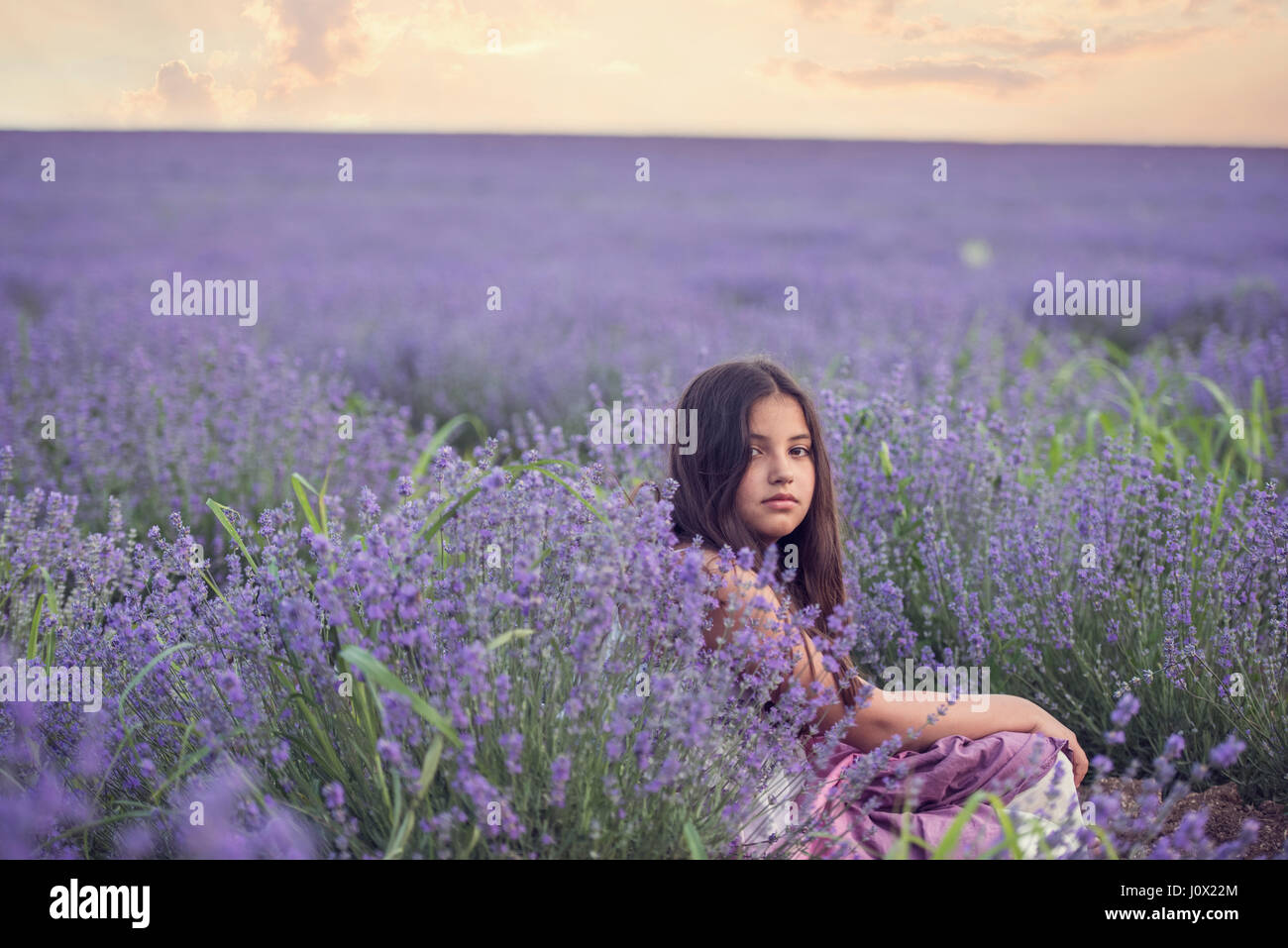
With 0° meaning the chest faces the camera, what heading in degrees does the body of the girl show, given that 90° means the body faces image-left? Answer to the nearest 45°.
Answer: approximately 315°

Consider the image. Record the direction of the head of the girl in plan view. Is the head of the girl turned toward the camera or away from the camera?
toward the camera
